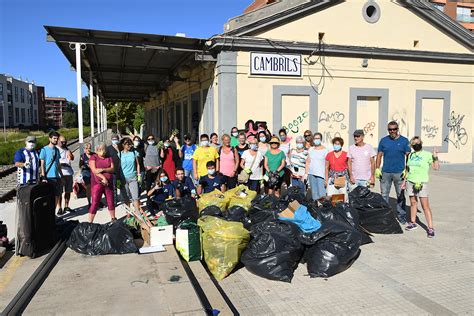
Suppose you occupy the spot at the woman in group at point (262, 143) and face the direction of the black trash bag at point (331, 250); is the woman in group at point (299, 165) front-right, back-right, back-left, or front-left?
front-left

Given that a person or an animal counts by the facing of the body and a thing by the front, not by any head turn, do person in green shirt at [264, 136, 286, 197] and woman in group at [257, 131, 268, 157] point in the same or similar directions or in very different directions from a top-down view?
same or similar directions

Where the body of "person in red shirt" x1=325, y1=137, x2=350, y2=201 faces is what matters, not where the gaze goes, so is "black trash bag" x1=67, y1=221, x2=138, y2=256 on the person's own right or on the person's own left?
on the person's own right

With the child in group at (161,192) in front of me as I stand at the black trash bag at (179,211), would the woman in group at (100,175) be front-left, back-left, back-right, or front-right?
front-left

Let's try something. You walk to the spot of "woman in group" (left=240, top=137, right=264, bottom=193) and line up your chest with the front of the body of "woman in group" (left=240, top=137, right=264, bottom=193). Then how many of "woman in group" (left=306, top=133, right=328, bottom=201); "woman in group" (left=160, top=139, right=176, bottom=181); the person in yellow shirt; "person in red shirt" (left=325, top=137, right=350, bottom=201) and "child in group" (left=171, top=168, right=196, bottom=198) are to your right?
3

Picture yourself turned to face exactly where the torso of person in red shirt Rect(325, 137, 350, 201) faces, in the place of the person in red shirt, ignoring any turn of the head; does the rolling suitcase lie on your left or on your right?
on your right

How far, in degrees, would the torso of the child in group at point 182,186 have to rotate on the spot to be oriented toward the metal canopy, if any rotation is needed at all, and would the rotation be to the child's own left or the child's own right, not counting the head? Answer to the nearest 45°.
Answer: approximately 180°

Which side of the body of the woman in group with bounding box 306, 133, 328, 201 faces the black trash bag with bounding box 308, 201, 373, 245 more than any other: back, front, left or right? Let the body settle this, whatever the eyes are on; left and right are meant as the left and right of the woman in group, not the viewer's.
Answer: front

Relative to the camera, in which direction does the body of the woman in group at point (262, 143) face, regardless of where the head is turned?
toward the camera

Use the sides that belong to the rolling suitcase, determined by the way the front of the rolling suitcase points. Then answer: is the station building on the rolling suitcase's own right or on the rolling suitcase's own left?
on the rolling suitcase's own left

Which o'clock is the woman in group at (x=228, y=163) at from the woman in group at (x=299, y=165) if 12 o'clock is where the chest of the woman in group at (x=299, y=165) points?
the woman in group at (x=228, y=163) is roughly at 2 o'clock from the woman in group at (x=299, y=165).

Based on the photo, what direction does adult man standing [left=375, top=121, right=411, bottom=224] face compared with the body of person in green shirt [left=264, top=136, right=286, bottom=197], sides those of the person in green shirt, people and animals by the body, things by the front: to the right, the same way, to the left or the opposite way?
the same way

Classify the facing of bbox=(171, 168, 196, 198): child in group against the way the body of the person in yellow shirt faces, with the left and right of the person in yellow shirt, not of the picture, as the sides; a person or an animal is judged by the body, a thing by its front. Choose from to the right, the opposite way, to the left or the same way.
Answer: the same way

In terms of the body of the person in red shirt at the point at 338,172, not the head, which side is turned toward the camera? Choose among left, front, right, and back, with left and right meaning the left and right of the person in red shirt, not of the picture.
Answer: front

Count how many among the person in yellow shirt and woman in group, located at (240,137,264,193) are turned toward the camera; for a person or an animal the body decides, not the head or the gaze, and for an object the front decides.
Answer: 2

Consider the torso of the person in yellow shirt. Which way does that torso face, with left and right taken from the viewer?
facing the viewer

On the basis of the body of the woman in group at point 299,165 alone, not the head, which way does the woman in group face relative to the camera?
toward the camera

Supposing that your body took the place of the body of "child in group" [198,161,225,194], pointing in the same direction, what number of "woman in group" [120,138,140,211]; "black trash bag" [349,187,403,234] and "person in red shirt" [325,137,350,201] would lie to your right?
1

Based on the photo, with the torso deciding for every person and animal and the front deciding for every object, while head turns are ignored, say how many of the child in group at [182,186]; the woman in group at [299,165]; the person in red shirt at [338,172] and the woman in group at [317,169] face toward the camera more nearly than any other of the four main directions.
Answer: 4
